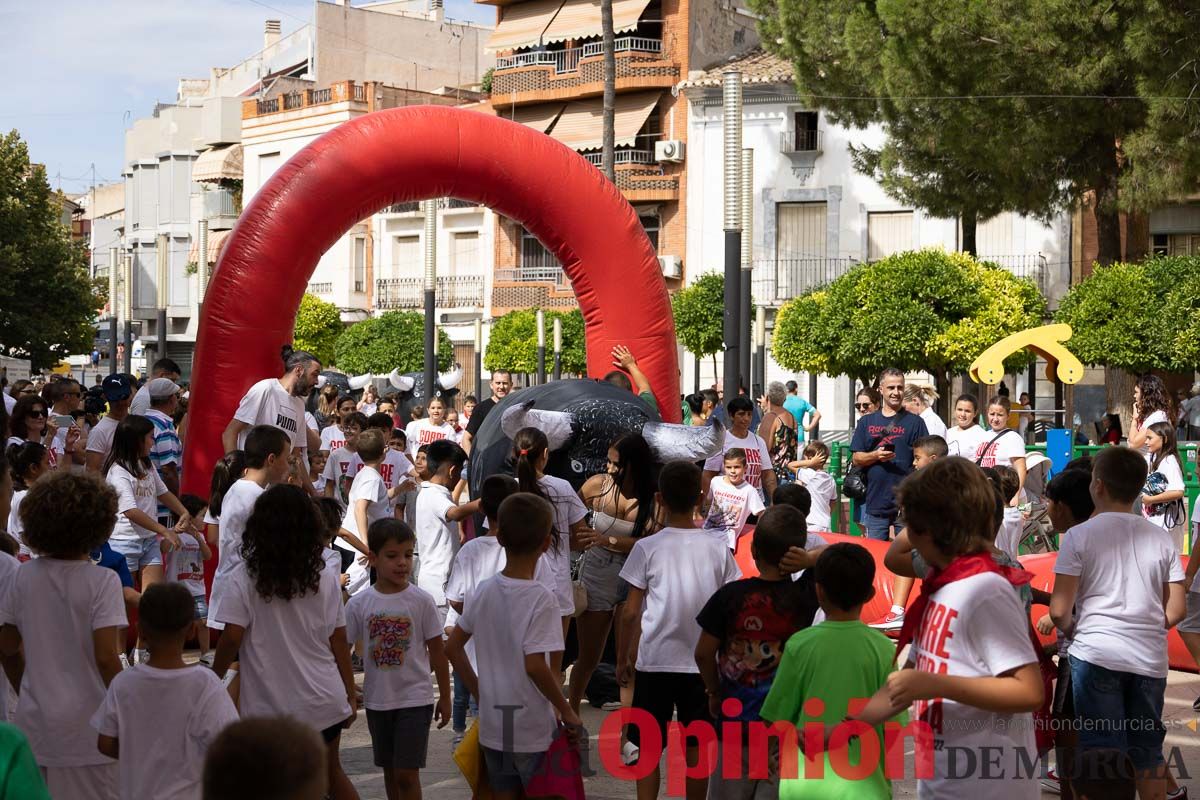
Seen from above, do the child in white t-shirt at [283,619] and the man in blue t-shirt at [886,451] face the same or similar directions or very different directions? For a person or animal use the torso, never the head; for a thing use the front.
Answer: very different directions

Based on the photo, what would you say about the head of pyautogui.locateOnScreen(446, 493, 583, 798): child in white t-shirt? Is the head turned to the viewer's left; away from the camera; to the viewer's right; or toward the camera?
away from the camera

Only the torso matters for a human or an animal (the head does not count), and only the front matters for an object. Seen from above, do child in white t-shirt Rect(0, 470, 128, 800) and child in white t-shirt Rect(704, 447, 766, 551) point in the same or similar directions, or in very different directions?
very different directions

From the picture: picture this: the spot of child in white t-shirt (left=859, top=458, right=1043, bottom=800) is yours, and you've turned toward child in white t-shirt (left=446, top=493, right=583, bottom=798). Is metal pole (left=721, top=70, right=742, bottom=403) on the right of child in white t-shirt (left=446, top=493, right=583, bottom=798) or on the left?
right

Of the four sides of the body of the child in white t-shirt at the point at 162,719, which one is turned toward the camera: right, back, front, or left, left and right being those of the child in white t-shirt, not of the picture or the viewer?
back

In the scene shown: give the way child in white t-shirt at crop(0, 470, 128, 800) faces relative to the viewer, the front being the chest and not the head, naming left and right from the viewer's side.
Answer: facing away from the viewer

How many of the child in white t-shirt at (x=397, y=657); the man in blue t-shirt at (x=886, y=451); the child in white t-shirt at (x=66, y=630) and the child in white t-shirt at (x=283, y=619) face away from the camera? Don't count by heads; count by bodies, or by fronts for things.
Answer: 2

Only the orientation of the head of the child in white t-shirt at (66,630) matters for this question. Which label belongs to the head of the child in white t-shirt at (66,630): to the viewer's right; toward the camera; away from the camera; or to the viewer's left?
away from the camera

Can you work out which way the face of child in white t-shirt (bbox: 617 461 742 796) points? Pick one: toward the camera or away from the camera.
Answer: away from the camera

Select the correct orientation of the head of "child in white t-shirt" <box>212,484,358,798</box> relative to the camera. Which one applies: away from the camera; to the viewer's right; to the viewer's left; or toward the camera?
away from the camera
